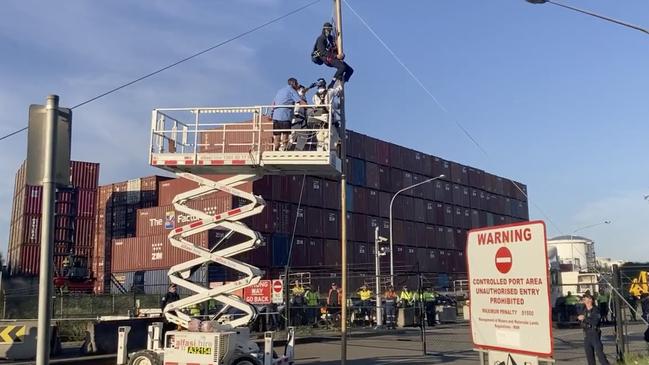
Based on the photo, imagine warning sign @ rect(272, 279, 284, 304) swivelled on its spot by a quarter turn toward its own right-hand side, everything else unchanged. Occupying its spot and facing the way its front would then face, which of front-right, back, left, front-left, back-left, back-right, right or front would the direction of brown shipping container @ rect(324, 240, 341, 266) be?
right

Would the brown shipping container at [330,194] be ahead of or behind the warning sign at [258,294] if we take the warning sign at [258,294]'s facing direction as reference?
behind

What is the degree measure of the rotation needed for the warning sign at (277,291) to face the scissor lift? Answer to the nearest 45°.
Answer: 0° — it already faces it

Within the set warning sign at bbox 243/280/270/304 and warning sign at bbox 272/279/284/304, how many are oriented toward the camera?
2

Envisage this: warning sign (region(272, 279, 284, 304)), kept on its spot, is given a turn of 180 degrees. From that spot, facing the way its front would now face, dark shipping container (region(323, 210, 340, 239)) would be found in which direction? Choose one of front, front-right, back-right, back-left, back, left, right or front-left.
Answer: front

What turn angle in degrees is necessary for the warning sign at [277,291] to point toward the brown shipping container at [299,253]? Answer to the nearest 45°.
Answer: approximately 180°

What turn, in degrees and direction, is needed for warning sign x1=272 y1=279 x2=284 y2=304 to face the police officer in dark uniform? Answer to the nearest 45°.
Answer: approximately 45° to its left

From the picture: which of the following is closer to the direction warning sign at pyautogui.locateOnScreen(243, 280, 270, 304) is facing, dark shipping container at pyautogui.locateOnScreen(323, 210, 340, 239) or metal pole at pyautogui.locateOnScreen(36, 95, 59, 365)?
the metal pole

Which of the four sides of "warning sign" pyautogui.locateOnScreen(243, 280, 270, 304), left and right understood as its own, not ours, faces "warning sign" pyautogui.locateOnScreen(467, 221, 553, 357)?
front

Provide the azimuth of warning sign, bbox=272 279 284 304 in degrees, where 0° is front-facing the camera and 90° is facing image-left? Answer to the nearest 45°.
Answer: approximately 0°

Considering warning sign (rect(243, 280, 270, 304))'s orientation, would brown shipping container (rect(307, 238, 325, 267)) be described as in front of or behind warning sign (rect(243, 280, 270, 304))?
behind

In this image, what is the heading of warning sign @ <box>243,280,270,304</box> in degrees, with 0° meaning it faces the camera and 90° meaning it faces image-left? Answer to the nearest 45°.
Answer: approximately 0°

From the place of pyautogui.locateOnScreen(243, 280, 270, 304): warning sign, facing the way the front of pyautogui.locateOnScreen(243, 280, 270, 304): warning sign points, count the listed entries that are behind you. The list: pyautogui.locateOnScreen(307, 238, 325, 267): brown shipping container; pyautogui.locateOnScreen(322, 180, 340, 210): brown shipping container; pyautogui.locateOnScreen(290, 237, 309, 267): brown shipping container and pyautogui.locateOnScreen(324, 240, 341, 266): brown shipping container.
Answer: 4
